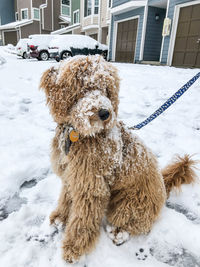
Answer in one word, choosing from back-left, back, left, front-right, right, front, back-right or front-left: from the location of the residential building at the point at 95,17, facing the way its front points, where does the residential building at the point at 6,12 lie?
right

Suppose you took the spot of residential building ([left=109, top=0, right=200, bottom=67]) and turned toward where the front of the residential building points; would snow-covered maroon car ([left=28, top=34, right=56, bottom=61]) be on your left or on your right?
on your right

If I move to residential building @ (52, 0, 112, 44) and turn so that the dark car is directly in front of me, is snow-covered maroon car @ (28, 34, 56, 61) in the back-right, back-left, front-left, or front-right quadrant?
front-right

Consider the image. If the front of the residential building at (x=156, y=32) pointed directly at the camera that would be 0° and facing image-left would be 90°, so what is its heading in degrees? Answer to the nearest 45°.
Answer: approximately 45°

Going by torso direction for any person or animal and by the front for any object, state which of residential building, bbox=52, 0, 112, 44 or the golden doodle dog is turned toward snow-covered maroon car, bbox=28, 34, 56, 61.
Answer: the residential building

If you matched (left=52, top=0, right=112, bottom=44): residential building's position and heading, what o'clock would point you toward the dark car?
The dark car is roughly at 11 o'clock from the residential building.

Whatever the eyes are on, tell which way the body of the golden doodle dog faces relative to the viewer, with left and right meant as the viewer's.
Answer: facing the viewer and to the left of the viewer
